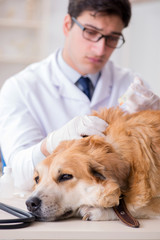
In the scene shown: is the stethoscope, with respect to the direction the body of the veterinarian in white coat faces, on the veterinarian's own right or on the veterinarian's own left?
on the veterinarian's own right

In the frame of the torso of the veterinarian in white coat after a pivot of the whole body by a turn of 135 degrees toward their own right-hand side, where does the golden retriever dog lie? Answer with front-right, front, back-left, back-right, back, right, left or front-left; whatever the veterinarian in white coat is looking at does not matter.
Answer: left

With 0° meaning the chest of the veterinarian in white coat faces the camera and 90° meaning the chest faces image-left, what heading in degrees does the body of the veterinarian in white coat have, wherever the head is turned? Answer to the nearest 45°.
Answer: approximately 315°
